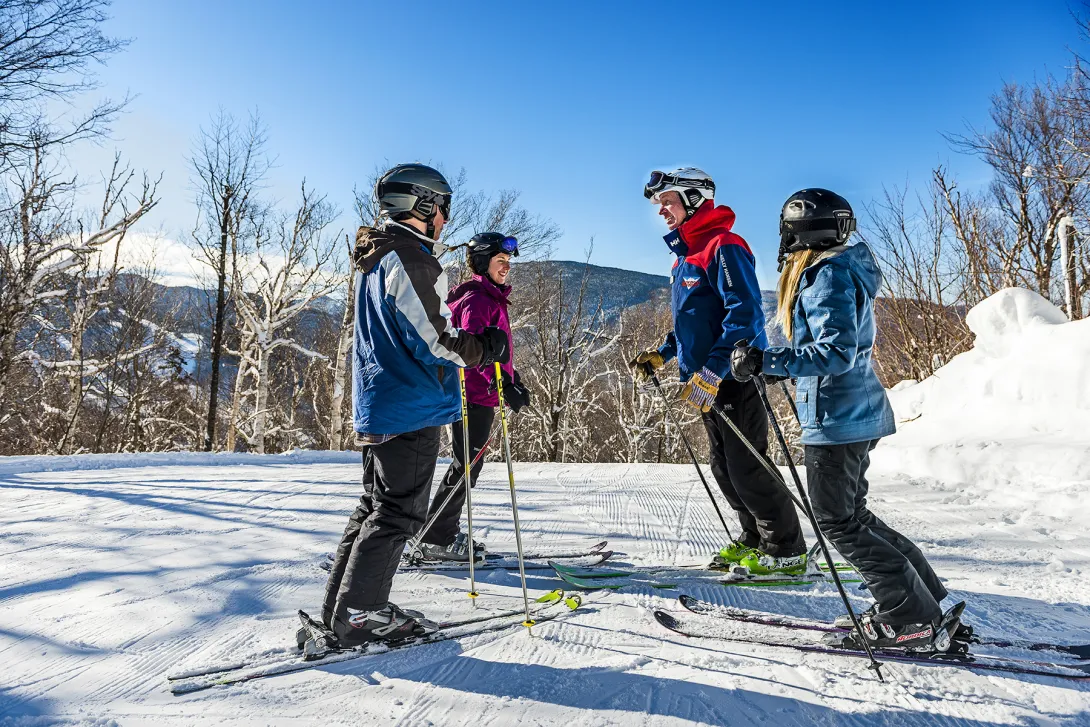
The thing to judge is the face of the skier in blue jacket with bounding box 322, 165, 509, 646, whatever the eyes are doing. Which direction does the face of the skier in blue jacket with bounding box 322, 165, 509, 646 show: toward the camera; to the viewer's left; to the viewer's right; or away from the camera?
to the viewer's right

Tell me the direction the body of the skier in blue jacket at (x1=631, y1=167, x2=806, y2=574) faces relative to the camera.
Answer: to the viewer's left

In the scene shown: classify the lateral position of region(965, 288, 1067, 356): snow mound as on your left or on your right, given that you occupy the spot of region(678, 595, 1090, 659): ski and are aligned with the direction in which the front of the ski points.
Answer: on your right

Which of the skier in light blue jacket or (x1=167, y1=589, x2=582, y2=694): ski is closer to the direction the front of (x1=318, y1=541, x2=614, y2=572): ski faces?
the skier in light blue jacket

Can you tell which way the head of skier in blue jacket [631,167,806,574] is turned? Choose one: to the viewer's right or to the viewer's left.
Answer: to the viewer's left

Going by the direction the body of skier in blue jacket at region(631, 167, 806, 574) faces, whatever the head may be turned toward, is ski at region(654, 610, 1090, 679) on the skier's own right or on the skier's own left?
on the skier's own left

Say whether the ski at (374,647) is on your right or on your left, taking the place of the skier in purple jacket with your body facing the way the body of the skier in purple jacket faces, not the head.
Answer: on your right

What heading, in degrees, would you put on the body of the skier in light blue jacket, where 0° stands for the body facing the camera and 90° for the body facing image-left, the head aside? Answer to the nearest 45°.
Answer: approximately 90°

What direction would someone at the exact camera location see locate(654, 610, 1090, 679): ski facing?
facing to the left of the viewer

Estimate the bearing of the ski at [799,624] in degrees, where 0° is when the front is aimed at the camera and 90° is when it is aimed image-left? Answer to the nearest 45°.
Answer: approximately 90°
